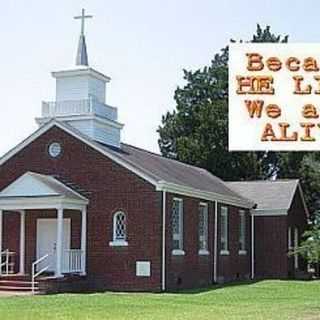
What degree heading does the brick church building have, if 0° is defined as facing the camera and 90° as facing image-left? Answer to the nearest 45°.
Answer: approximately 45°
